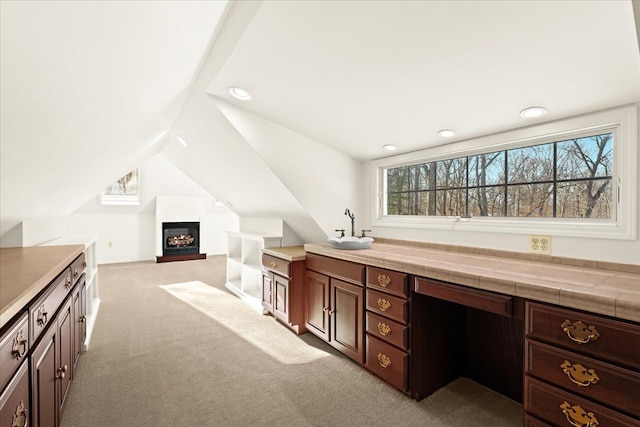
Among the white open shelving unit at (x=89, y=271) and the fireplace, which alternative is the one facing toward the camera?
the fireplace

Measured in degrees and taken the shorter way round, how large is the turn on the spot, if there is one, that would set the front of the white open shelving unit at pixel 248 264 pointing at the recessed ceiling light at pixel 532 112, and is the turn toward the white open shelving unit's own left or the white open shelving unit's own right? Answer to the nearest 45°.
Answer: approximately 90° to the white open shelving unit's own left

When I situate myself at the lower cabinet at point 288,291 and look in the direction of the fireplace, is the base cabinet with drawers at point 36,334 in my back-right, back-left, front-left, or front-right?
back-left

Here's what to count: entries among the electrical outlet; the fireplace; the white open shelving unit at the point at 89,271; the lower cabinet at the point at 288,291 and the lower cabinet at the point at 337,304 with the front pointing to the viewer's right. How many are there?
1

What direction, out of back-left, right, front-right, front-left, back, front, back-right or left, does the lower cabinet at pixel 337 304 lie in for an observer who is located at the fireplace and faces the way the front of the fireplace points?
front

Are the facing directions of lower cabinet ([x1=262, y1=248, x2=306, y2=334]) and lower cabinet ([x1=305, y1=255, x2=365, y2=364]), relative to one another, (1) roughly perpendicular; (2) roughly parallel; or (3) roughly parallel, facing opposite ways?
roughly parallel

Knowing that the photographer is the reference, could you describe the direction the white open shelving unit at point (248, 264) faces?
facing the viewer and to the left of the viewer

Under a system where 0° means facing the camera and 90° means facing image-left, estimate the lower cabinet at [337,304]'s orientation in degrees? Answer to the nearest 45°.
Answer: approximately 45°

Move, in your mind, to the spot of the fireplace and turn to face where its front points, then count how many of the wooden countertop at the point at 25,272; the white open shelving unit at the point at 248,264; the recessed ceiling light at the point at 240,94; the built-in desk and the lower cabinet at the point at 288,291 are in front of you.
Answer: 5

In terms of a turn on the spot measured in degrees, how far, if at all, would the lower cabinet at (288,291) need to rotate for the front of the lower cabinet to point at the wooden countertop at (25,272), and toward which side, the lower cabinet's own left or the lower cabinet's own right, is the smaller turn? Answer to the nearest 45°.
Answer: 0° — it already faces it

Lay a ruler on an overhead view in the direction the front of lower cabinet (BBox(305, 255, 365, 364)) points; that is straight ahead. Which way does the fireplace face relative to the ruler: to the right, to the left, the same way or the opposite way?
to the left

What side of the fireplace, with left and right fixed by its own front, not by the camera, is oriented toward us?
front

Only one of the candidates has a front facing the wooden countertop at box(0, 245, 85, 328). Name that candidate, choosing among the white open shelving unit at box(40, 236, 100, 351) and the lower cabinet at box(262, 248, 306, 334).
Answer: the lower cabinet

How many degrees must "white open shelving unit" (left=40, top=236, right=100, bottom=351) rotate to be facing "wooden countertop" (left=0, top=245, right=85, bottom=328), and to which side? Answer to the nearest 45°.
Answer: approximately 90° to its right

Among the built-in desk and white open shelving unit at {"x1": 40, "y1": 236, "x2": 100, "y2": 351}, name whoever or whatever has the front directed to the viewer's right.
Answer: the white open shelving unit

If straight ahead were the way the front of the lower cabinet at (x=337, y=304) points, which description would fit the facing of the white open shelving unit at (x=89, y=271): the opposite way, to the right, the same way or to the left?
the opposite way

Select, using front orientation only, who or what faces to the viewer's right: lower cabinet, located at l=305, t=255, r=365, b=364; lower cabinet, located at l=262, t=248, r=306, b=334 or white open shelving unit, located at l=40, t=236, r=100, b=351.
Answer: the white open shelving unit

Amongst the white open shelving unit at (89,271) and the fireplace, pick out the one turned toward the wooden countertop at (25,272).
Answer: the fireplace
